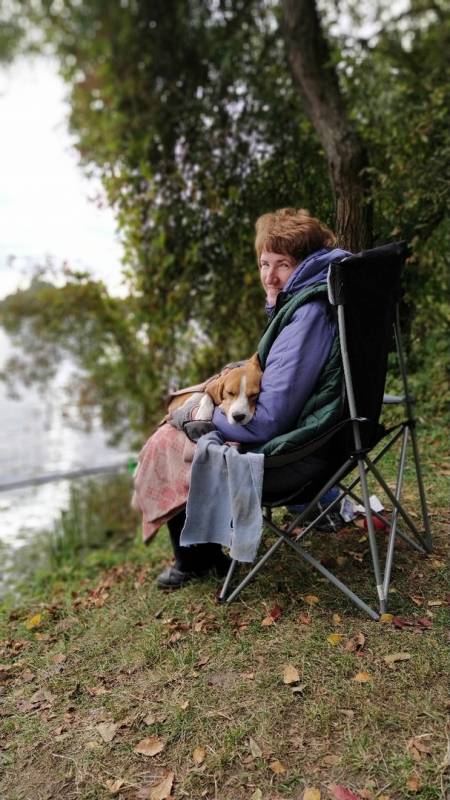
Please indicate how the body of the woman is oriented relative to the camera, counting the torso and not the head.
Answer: to the viewer's left

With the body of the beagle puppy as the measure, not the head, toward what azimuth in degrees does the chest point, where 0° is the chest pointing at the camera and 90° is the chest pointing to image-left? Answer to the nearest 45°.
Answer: approximately 315°

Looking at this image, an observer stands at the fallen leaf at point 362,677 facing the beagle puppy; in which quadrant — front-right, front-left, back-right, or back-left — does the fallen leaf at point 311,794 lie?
back-left
